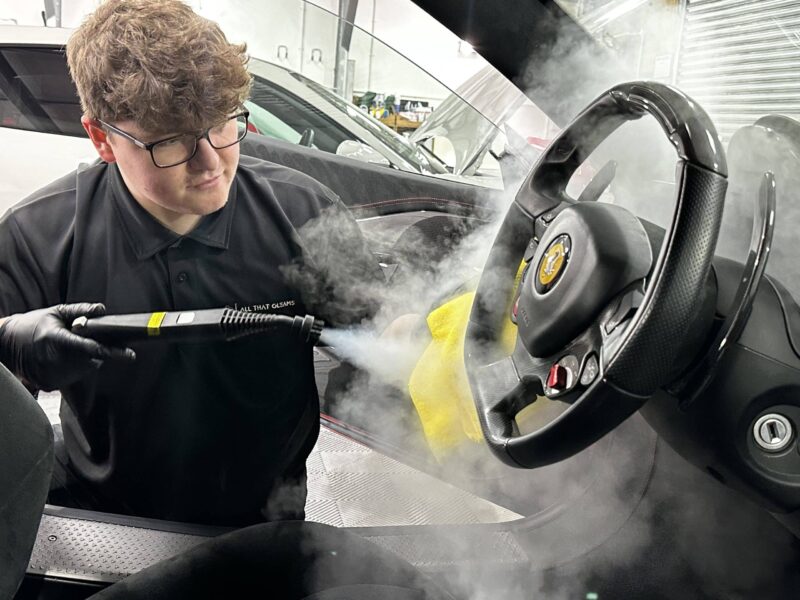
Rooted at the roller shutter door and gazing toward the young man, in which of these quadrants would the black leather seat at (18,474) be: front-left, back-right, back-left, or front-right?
front-left

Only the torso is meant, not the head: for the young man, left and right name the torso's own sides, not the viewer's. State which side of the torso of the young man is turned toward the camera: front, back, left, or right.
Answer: front

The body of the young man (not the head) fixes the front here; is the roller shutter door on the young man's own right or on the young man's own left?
on the young man's own left

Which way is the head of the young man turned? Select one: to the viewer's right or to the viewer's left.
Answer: to the viewer's right

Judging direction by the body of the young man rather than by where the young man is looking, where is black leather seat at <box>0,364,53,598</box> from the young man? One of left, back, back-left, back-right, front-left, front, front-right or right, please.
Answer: front

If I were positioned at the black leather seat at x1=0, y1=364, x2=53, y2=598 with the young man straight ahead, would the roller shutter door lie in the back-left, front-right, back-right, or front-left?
front-right

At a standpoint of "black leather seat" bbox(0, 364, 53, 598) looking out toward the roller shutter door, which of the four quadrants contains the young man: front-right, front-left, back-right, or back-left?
front-left

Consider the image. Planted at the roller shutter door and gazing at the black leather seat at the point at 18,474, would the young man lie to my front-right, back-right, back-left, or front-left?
front-right
